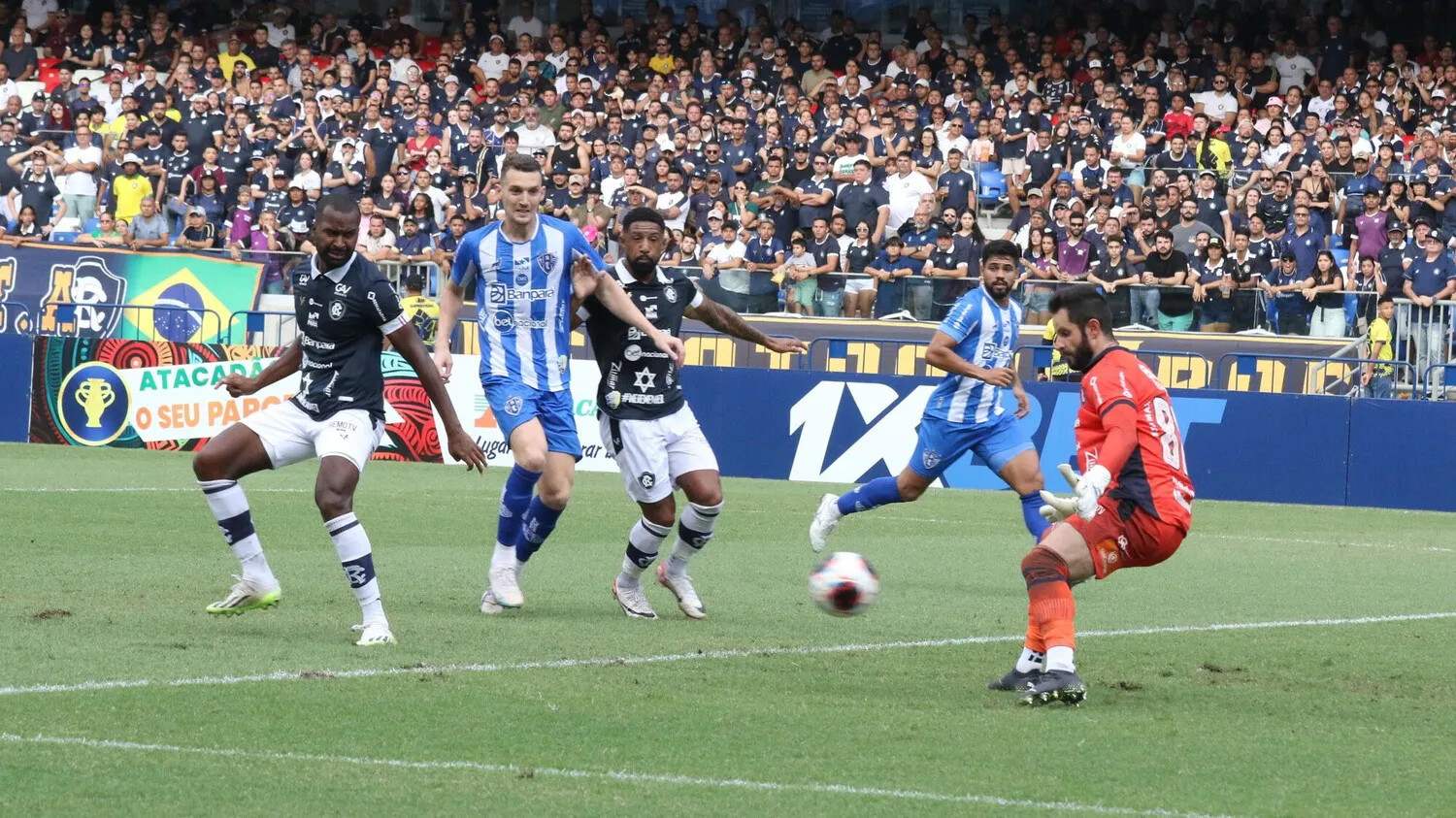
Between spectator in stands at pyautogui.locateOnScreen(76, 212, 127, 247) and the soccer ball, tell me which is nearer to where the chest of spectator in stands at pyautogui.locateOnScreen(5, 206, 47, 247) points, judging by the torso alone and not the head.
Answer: the soccer ball

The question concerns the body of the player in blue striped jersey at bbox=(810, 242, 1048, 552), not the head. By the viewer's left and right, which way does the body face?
facing the viewer and to the right of the viewer

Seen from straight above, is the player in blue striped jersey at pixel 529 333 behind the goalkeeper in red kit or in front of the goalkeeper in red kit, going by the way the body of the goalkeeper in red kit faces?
in front

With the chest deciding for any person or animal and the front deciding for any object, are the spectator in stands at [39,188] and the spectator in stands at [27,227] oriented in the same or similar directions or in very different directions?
same or similar directions

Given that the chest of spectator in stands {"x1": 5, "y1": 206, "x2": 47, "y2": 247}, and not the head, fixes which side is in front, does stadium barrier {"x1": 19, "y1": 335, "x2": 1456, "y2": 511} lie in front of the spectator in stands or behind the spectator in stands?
in front

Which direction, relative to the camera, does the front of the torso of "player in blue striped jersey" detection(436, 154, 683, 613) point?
toward the camera

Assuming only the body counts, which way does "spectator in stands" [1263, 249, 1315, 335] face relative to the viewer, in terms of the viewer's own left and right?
facing the viewer

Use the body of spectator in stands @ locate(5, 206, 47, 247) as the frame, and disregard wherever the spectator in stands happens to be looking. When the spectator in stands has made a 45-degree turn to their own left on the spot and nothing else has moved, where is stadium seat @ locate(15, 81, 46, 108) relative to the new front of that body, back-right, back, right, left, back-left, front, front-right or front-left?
back-left

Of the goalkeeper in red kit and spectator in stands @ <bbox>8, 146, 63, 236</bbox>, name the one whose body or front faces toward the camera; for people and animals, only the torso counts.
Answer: the spectator in stands

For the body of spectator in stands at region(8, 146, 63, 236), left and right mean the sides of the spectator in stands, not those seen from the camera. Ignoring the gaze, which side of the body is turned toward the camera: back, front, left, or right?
front

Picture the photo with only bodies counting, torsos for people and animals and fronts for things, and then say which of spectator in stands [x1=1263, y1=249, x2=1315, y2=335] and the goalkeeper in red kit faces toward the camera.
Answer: the spectator in stands

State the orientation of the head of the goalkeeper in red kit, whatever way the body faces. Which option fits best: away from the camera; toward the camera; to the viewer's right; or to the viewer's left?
to the viewer's left

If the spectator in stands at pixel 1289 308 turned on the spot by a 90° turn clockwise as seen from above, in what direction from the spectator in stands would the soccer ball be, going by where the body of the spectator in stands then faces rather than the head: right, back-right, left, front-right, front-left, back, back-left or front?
left

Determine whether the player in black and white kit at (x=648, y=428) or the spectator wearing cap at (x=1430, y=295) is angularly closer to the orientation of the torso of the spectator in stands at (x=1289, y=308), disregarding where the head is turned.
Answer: the player in black and white kit

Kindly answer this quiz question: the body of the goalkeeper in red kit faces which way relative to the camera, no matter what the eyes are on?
to the viewer's left
